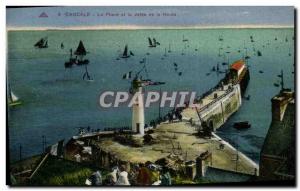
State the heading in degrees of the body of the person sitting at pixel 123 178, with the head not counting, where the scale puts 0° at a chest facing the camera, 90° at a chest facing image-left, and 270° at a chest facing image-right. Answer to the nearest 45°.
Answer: approximately 180°

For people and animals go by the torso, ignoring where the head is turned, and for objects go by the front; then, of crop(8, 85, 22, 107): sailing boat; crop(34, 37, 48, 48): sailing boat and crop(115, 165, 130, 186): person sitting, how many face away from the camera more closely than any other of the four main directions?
1
